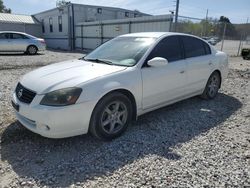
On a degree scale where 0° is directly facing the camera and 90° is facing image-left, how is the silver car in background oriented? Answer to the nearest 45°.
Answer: approximately 90°

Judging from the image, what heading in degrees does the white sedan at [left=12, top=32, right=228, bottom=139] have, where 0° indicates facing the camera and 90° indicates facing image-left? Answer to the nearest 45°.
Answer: approximately 45°

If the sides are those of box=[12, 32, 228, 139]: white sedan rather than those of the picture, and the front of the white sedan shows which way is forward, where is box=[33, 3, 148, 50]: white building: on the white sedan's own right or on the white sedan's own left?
on the white sedan's own right

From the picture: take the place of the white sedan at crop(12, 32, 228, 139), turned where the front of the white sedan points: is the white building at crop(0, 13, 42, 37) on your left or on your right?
on your right

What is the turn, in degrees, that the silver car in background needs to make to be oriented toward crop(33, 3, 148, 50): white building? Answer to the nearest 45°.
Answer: approximately 135° to its right

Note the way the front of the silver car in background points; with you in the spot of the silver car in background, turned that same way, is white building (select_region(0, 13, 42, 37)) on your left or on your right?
on your right
